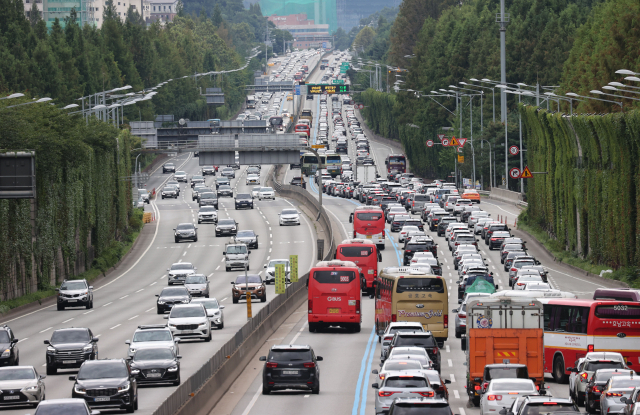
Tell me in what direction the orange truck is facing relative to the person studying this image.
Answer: facing away from the viewer

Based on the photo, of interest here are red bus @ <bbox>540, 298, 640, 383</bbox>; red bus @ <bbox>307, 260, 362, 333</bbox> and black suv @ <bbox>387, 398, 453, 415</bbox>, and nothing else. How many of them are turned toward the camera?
0

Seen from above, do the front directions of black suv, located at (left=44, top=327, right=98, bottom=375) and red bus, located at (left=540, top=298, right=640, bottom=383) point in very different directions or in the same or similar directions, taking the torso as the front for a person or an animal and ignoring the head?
very different directions

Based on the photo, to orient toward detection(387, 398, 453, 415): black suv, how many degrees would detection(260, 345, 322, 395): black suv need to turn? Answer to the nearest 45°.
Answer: approximately 180°

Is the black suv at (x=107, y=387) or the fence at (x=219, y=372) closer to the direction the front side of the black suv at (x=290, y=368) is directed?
the fence

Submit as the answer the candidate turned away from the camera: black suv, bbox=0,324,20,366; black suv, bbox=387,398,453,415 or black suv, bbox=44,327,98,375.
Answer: black suv, bbox=387,398,453,415

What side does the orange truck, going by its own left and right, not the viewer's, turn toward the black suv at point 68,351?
left

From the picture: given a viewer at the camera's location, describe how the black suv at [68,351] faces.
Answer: facing the viewer

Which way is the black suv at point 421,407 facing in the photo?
away from the camera

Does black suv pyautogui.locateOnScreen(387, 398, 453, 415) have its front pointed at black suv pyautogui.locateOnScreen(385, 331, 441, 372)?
yes

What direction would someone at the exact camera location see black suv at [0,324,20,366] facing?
facing the viewer and to the left of the viewer

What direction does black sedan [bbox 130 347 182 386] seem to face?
toward the camera

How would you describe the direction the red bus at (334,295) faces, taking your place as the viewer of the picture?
facing away from the viewer

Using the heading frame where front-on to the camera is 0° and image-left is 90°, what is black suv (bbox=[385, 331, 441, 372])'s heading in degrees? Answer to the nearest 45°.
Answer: approximately 180°

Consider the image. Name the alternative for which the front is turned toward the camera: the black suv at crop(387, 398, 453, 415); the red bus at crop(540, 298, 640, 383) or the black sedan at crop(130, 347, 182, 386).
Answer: the black sedan

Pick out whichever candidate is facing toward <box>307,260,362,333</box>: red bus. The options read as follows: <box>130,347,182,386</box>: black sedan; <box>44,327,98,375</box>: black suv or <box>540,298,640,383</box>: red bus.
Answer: <box>540,298,640,383</box>: red bus

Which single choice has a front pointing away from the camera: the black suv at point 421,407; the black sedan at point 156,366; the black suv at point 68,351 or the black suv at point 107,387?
the black suv at point 421,407
